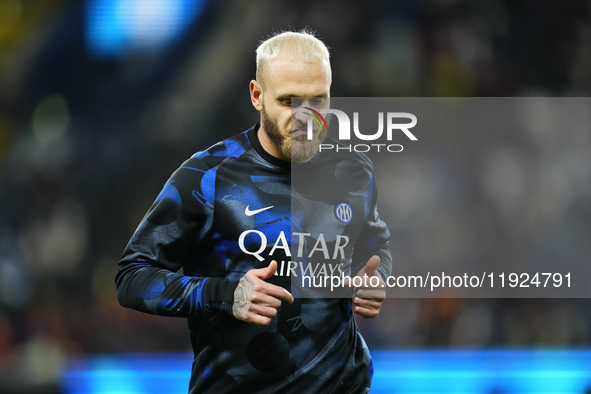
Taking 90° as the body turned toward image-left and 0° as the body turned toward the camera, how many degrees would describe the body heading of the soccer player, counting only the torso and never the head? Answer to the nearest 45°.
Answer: approximately 315°
